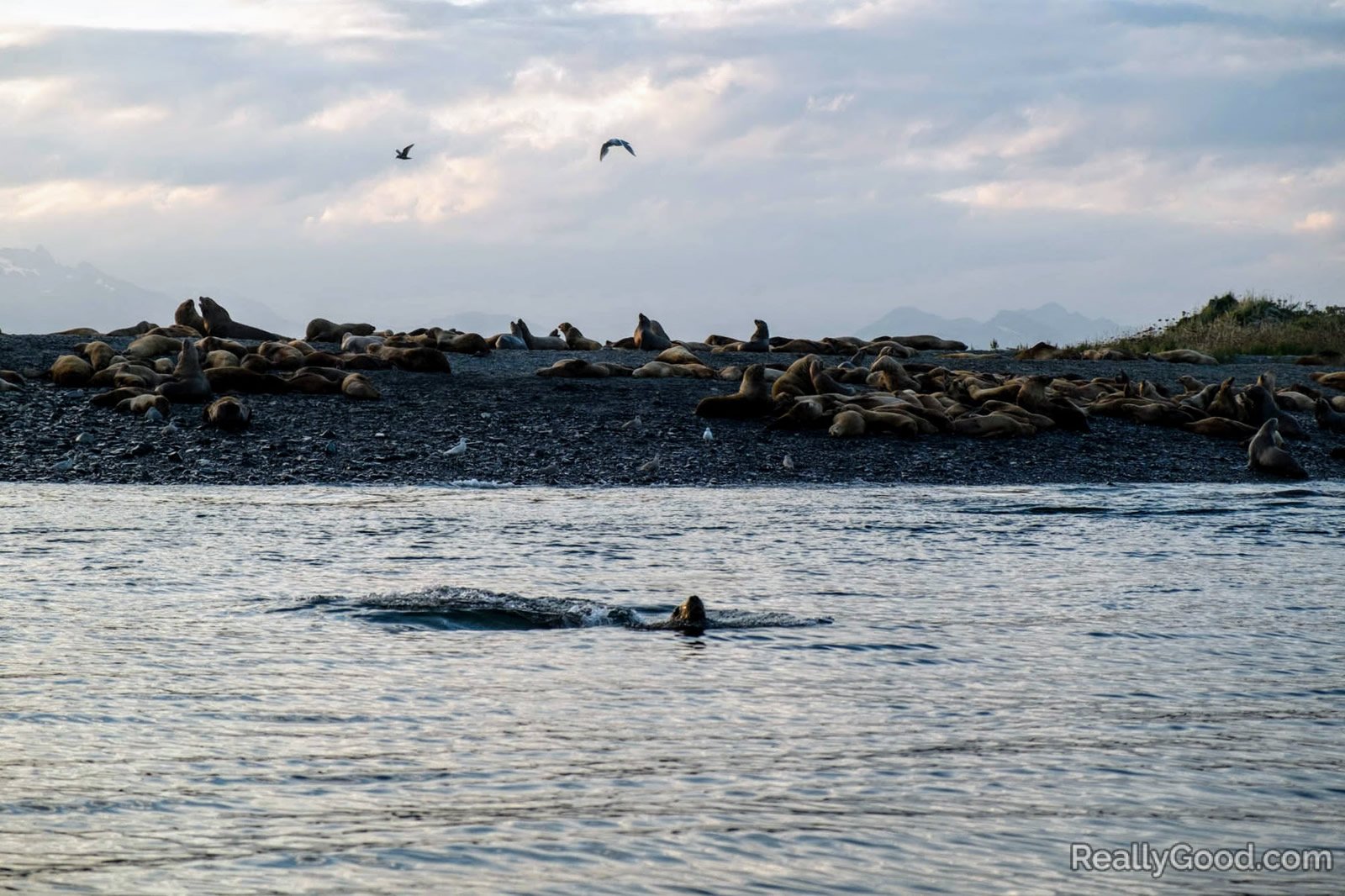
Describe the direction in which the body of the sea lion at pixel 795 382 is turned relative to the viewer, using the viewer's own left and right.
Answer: facing to the right of the viewer

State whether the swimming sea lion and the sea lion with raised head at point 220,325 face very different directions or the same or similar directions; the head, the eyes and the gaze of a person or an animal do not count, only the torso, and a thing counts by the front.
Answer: very different directions

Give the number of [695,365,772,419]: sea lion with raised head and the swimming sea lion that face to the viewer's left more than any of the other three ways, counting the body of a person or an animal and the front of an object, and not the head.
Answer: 0

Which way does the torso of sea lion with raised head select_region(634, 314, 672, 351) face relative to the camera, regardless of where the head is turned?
to the viewer's left

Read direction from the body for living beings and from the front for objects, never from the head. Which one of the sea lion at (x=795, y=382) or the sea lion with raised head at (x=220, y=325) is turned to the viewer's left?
the sea lion with raised head

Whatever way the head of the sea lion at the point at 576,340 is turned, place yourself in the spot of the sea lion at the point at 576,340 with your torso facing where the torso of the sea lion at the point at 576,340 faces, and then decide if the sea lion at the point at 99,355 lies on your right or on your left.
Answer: on your left

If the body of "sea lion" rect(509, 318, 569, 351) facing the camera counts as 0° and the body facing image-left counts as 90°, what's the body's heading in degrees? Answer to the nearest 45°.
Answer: approximately 90°

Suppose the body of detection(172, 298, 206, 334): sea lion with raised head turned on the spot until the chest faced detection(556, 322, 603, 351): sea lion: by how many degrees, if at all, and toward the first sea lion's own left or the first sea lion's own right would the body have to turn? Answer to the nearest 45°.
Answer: approximately 180°

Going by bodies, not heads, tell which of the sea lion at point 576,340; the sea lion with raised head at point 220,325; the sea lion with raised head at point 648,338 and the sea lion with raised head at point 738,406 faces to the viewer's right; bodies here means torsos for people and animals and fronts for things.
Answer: the sea lion with raised head at point 738,406

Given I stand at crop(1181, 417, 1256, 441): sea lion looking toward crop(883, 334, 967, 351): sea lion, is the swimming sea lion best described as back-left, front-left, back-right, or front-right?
back-left

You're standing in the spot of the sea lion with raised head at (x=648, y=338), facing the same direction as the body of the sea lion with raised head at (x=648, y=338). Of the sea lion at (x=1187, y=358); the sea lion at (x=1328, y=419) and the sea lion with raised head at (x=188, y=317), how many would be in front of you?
1

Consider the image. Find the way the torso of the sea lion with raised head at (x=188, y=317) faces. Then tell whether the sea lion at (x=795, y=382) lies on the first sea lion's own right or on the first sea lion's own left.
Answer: on the first sea lion's own left

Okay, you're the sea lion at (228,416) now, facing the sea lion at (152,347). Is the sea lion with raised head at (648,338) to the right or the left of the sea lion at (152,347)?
right
